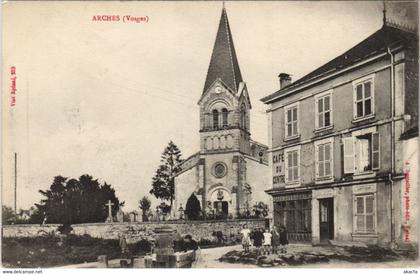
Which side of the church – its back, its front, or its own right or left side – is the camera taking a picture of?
front

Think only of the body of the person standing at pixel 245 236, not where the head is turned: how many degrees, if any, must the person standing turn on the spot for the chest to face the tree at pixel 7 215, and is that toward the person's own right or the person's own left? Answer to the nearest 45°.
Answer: approximately 90° to the person's own right

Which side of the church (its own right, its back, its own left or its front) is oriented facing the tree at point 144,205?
right

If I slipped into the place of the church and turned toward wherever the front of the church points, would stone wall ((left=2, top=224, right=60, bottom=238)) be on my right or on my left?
on my right

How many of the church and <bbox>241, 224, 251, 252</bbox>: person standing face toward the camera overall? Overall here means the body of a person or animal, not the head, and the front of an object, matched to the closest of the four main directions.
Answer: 2

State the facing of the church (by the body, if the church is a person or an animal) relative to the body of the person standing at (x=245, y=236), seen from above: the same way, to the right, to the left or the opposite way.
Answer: the same way

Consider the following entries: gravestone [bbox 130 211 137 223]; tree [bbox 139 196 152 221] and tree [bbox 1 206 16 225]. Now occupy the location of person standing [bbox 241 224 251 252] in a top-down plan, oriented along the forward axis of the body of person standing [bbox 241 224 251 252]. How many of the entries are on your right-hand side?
3
